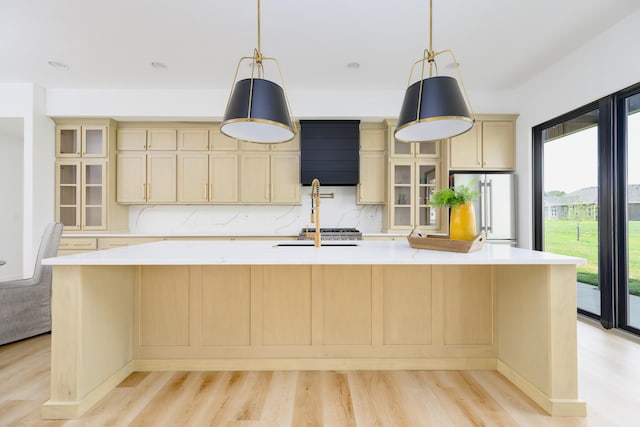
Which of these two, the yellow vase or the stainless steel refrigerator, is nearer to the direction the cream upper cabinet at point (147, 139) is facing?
the yellow vase

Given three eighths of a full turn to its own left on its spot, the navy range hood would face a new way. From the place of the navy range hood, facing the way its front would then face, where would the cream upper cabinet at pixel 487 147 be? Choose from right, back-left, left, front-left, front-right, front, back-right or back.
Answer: front-right

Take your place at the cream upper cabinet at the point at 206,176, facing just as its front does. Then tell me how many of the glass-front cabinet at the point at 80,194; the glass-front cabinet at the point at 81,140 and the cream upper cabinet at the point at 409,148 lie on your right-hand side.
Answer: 2

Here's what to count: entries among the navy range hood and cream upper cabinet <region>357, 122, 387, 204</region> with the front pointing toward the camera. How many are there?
2

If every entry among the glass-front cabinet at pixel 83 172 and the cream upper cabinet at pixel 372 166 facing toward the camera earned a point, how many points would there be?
2

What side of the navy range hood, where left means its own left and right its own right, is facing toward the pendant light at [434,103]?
front

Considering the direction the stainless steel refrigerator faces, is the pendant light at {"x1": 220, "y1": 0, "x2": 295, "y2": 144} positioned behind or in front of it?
in front

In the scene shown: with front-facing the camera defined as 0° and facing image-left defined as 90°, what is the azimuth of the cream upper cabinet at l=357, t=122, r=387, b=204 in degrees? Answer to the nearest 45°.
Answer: approximately 0°
